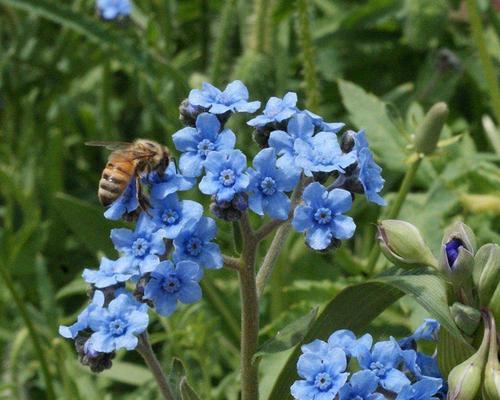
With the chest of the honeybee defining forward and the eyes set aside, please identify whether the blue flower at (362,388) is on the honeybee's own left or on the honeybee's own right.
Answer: on the honeybee's own right

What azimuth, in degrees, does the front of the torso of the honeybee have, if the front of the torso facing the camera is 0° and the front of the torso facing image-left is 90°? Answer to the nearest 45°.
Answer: approximately 270°

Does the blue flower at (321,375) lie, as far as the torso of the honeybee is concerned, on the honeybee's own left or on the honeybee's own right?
on the honeybee's own right

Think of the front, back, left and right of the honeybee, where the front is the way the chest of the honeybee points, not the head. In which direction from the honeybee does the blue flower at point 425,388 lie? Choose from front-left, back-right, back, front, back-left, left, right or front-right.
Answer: front-right
